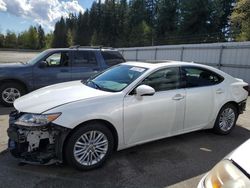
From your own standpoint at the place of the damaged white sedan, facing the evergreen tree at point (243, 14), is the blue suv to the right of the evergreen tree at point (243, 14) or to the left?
left

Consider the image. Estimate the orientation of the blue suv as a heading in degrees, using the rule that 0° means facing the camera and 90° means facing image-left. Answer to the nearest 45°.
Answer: approximately 90°

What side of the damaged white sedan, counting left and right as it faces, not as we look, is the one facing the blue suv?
right

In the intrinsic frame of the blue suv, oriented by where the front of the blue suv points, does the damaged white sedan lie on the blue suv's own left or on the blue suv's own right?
on the blue suv's own left

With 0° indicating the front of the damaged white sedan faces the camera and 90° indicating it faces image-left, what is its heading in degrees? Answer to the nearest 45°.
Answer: approximately 45°

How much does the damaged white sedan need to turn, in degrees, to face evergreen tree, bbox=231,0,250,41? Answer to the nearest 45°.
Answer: approximately 180°

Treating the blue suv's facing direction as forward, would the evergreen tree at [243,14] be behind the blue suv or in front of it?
behind

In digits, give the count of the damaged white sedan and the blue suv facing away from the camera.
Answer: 0
